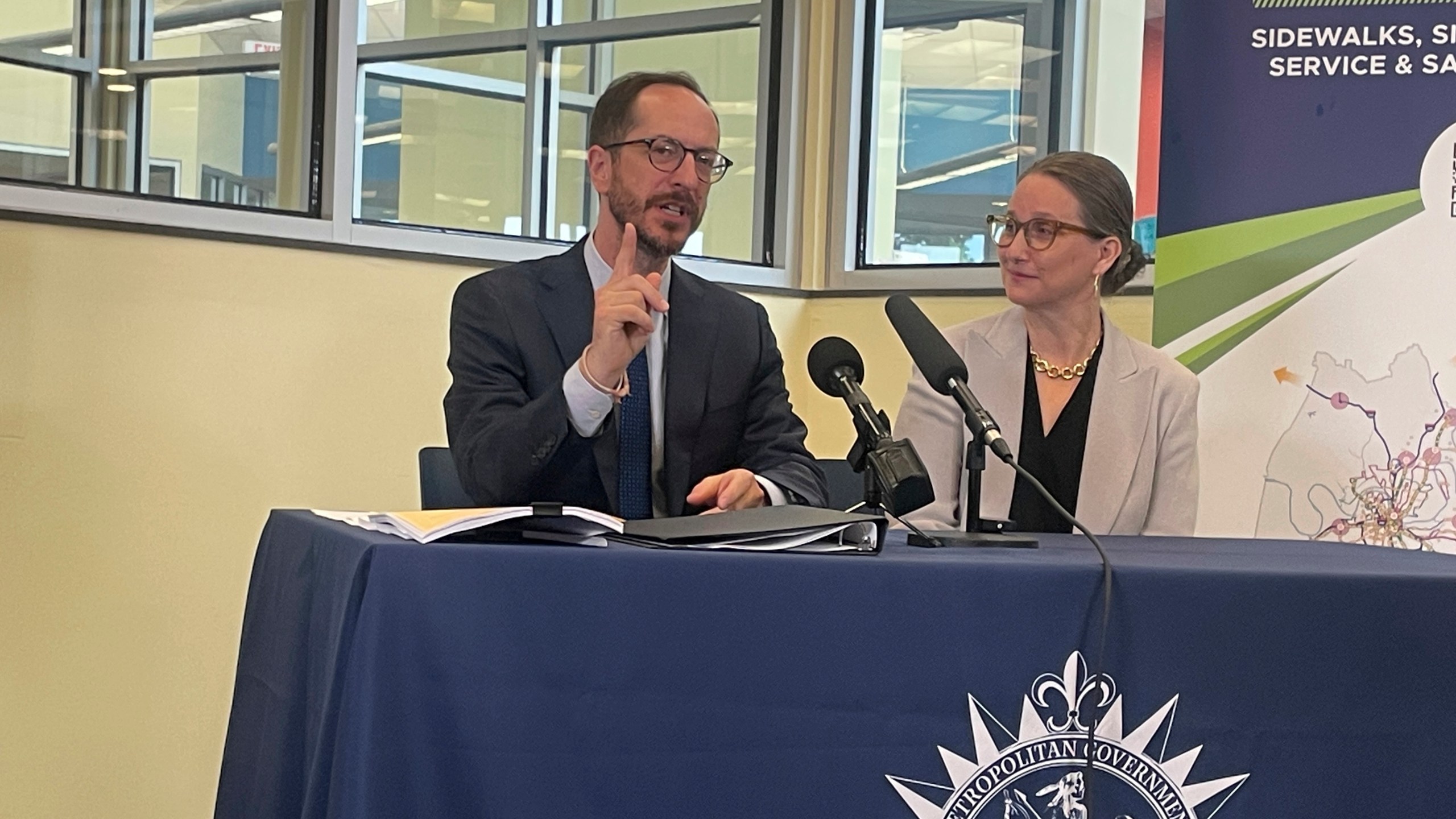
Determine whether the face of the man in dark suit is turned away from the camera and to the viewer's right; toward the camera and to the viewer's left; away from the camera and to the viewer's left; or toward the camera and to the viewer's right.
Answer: toward the camera and to the viewer's right

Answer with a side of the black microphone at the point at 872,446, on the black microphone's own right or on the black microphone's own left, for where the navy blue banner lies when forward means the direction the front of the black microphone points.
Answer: on the black microphone's own right

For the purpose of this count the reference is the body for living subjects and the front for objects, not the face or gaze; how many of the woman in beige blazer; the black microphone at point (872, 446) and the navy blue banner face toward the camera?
2

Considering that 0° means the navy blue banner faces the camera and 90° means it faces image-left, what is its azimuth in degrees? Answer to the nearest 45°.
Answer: approximately 0°

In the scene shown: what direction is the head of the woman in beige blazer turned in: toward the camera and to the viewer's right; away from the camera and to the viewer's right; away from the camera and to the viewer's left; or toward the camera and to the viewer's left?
toward the camera and to the viewer's left

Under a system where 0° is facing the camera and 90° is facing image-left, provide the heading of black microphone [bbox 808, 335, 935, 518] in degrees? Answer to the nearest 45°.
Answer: approximately 135°

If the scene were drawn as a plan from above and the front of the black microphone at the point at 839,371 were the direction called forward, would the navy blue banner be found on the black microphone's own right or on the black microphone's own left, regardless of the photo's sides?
on the black microphone's own right

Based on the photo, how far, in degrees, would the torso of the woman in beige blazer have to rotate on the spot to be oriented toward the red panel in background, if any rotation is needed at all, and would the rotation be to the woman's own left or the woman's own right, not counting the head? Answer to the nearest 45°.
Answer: approximately 180°

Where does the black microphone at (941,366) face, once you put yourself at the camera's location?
facing away from the viewer and to the left of the viewer

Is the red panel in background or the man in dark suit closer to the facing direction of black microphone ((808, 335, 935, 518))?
the man in dark suit

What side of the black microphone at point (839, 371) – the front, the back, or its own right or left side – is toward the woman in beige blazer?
right
